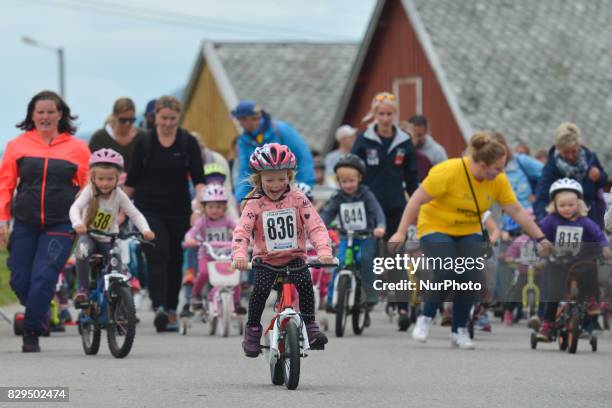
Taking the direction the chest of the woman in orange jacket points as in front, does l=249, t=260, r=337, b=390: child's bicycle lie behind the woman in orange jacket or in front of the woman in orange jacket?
in front

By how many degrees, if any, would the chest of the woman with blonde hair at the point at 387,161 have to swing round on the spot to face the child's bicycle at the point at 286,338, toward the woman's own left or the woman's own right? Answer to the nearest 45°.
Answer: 0° — they already face it

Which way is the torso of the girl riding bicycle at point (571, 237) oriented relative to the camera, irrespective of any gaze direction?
toward the camera

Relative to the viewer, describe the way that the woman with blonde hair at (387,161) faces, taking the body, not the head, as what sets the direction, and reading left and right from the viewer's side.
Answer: facing the viewer

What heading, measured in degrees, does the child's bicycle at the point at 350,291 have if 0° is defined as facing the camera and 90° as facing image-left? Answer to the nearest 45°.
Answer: approximately 0°

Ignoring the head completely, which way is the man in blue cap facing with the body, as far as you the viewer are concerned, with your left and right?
facing the viewer and to the left of the viewer

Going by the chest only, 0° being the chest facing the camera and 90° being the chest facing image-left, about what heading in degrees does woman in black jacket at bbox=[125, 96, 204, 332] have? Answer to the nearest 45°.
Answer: approximately 0°

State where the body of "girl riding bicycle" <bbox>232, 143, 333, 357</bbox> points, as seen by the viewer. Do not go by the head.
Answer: toward the camera

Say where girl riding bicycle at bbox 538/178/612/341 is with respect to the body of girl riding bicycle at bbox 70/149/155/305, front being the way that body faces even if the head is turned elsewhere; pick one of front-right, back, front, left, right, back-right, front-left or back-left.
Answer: left

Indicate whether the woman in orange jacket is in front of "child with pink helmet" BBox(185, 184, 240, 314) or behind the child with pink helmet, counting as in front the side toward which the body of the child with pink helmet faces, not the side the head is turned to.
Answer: in front

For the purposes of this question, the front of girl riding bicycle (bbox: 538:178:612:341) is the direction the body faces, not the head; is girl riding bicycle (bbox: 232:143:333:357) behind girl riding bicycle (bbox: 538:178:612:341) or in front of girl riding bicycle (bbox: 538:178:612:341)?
in front

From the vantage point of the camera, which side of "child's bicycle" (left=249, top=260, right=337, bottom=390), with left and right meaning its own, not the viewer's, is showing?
front
